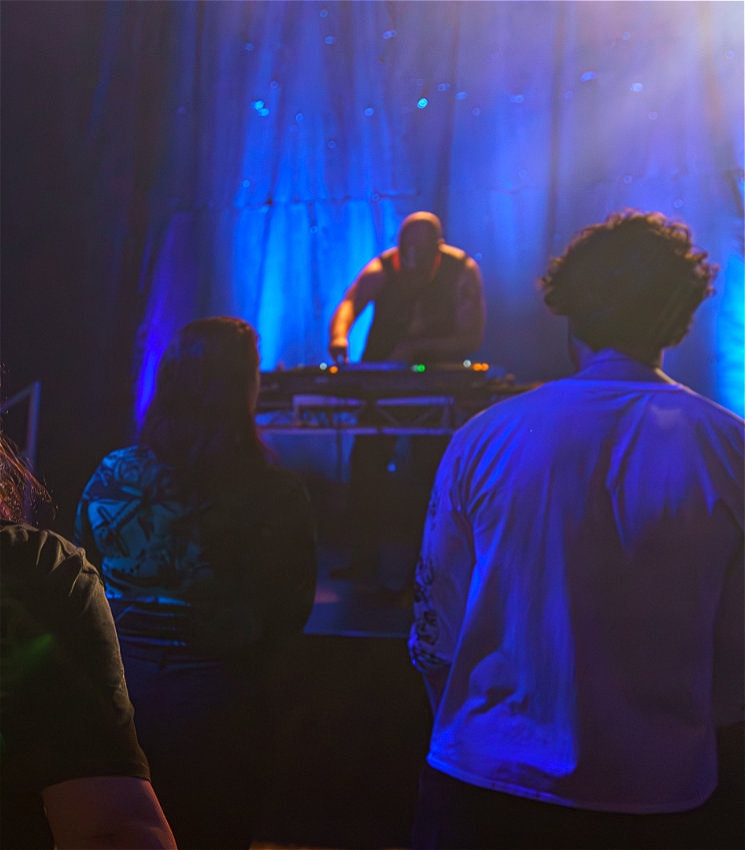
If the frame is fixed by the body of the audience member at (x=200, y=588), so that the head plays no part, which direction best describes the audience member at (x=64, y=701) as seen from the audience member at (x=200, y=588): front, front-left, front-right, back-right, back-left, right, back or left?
back

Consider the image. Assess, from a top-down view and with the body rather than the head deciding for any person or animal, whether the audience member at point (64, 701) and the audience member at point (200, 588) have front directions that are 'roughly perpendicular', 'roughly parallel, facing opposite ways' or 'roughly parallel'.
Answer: roughly parallel

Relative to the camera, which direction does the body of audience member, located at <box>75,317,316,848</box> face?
away from the camera

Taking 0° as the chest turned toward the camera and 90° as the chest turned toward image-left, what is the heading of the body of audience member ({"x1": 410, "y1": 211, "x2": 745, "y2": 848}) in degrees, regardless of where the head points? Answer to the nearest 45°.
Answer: approximately 180°

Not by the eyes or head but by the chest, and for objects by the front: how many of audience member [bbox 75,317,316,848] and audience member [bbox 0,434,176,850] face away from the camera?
2

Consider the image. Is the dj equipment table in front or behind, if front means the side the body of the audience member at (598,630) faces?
in front

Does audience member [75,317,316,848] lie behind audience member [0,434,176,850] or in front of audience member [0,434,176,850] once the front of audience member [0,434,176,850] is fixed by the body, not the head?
in front

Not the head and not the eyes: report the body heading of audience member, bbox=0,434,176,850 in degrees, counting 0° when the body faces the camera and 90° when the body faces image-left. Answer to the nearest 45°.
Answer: approximately 180°

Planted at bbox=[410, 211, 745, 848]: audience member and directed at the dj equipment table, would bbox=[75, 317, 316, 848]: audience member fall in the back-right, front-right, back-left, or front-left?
front-left

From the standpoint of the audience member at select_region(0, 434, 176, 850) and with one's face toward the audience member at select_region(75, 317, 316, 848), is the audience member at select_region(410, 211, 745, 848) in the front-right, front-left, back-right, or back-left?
front-right

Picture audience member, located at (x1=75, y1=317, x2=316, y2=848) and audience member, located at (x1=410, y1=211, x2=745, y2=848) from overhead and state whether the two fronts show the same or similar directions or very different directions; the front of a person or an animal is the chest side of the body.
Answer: same or similar directions
